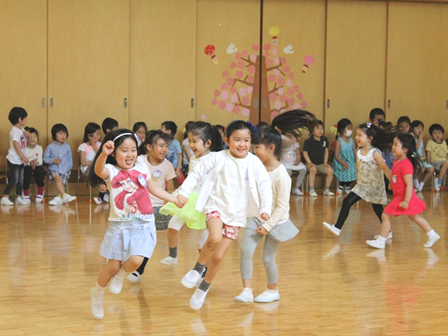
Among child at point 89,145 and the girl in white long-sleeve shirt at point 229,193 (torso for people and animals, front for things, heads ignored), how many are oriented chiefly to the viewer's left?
0

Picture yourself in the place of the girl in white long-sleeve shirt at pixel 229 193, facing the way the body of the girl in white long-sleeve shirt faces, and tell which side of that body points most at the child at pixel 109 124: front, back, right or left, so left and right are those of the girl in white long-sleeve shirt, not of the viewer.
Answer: back

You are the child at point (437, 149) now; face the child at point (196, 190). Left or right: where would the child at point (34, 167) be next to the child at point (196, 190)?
right

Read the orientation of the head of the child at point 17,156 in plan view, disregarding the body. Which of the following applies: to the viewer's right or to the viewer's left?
to the viewer's right

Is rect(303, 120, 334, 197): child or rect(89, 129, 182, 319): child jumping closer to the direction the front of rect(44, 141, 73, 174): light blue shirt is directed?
the child jumping
